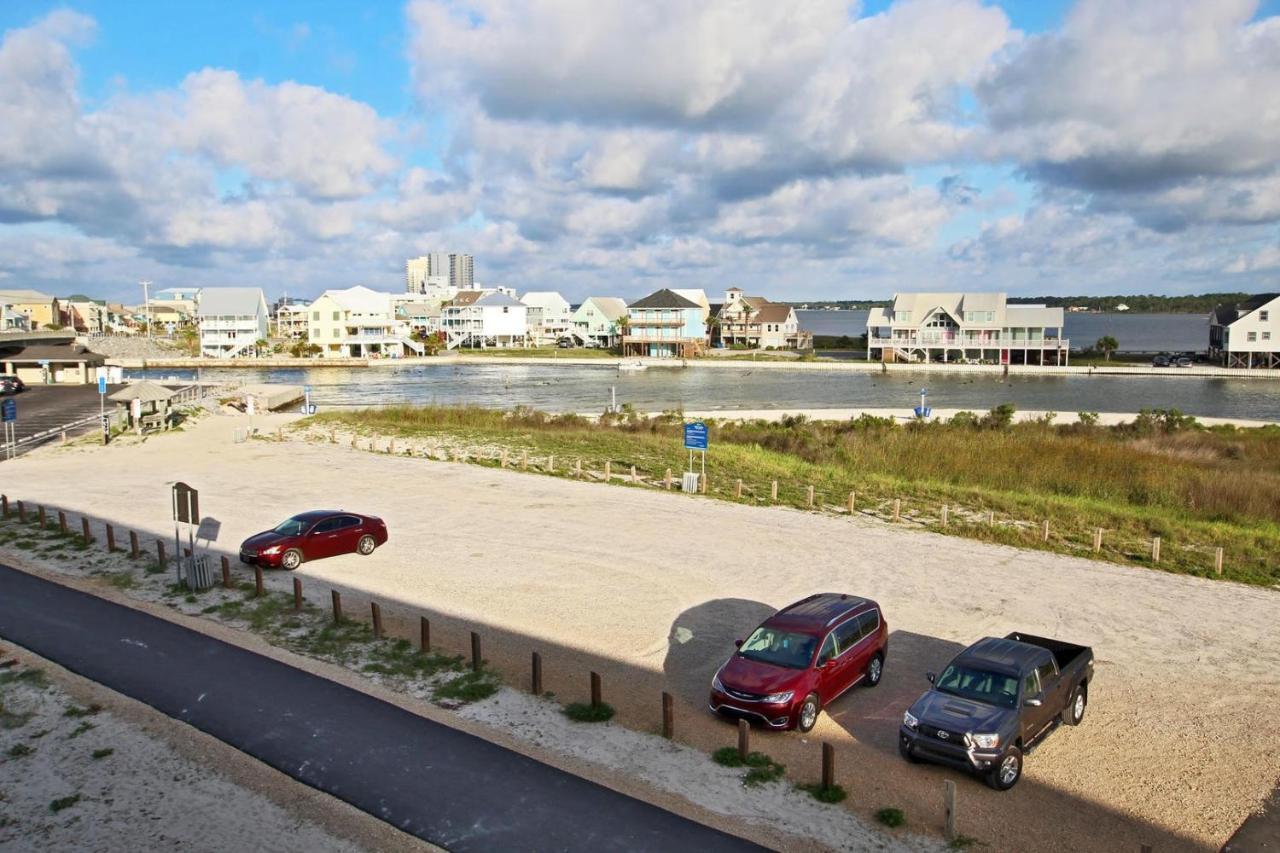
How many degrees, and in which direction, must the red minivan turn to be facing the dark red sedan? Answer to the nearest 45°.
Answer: approximately 90° to its right

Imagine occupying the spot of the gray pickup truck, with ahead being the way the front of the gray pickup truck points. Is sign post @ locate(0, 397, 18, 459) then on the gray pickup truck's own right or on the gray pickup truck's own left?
on the gray pickup truck's own right

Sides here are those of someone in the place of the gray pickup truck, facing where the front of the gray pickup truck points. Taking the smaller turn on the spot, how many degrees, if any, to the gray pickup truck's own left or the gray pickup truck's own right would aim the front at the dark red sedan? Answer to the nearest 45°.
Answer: approximately 45° to the gray pickup truck's own right

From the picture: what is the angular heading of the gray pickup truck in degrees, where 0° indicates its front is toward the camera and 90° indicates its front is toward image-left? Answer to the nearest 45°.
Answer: approximately 45°

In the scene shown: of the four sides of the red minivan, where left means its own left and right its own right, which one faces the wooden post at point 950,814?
left

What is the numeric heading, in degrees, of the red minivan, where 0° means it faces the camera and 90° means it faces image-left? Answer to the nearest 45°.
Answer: approximately 45°

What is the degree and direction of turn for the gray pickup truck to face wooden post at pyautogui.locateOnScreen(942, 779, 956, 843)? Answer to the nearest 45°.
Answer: approximately 45° to its left

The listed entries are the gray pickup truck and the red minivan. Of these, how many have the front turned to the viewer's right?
0

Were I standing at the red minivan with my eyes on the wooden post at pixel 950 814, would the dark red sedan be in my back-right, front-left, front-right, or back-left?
back-right

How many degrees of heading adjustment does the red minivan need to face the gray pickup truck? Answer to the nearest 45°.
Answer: approximately 90° to its left
